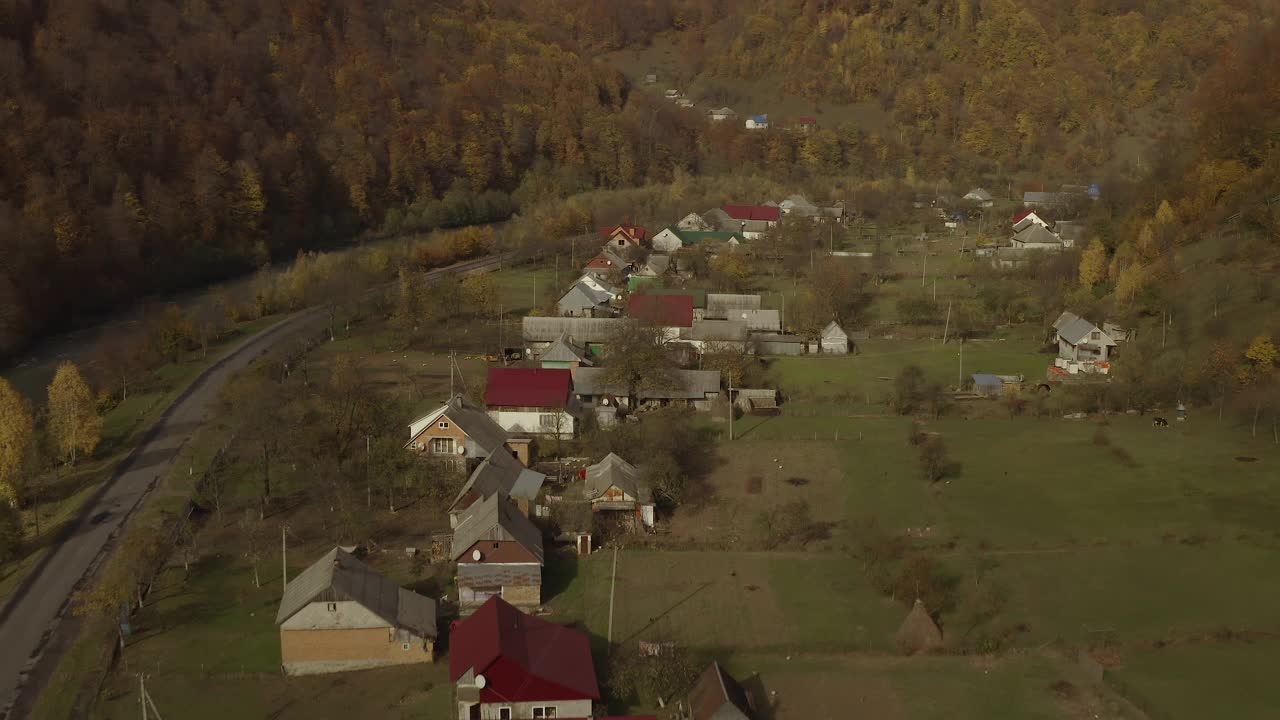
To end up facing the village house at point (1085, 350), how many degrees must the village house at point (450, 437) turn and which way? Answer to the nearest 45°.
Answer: approximately 135° to its left

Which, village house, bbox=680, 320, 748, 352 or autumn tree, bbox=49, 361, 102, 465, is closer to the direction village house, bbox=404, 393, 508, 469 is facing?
the autumn tree

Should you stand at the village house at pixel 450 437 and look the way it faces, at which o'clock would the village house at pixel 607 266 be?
the village house at pixel 607 266 is roughly at 5 o'clock from the village house at pixel 450 437.

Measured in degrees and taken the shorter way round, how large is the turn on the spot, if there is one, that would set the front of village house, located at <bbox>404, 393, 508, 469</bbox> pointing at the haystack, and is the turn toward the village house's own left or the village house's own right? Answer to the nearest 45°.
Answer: approximately 90° to the village house's own left

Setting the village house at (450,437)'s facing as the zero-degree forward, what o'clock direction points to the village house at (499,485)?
the village house at (499,485) is roughly at 10 o'clock from the village house at (450,437).

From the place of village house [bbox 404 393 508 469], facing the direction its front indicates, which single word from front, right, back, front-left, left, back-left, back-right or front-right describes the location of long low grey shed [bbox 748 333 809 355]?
back

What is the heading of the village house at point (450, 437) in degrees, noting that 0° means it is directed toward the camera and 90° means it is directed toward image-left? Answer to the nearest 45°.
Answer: approximately 45°

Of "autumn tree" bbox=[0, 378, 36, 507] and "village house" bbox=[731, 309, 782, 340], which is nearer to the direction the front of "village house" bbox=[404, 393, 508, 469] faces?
the autumn tree

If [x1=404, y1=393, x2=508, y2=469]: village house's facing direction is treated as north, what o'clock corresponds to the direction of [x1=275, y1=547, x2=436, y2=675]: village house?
[x1=275, y1=547, x2=436, y2=675]: village house is roughly at 11 o'clock from [x1=404, y1=393, x2=508, y2=469]: village house.

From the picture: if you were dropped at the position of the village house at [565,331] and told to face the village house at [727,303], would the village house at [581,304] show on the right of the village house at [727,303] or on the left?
left

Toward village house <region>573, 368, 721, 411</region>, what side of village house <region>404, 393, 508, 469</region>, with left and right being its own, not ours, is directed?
back

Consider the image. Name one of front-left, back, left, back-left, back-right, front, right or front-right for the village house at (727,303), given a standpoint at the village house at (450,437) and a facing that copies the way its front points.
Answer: back

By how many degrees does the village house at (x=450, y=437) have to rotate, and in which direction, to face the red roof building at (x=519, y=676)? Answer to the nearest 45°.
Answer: approximately 45° to its left

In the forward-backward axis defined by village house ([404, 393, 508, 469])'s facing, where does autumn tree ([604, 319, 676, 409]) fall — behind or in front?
behind

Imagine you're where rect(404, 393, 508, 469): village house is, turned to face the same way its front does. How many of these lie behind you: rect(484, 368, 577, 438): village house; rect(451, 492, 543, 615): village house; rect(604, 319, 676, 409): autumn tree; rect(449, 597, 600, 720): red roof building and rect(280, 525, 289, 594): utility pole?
2

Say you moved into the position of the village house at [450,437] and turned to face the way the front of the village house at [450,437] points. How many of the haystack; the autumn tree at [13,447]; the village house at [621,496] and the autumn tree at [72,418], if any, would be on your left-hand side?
2

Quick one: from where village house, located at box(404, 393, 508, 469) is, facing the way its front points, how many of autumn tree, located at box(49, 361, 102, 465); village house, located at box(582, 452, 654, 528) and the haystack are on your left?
2
